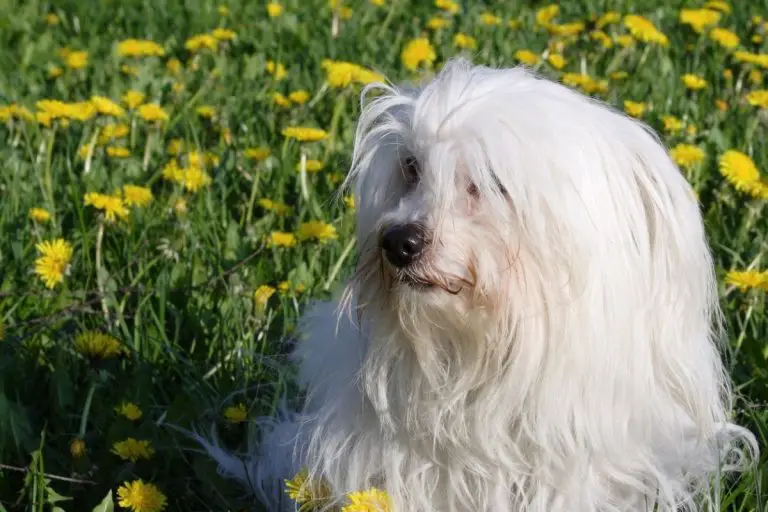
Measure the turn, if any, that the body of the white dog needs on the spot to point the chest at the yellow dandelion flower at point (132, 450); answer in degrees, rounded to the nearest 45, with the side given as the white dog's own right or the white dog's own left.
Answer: approximately 45° to the white dog's own right
